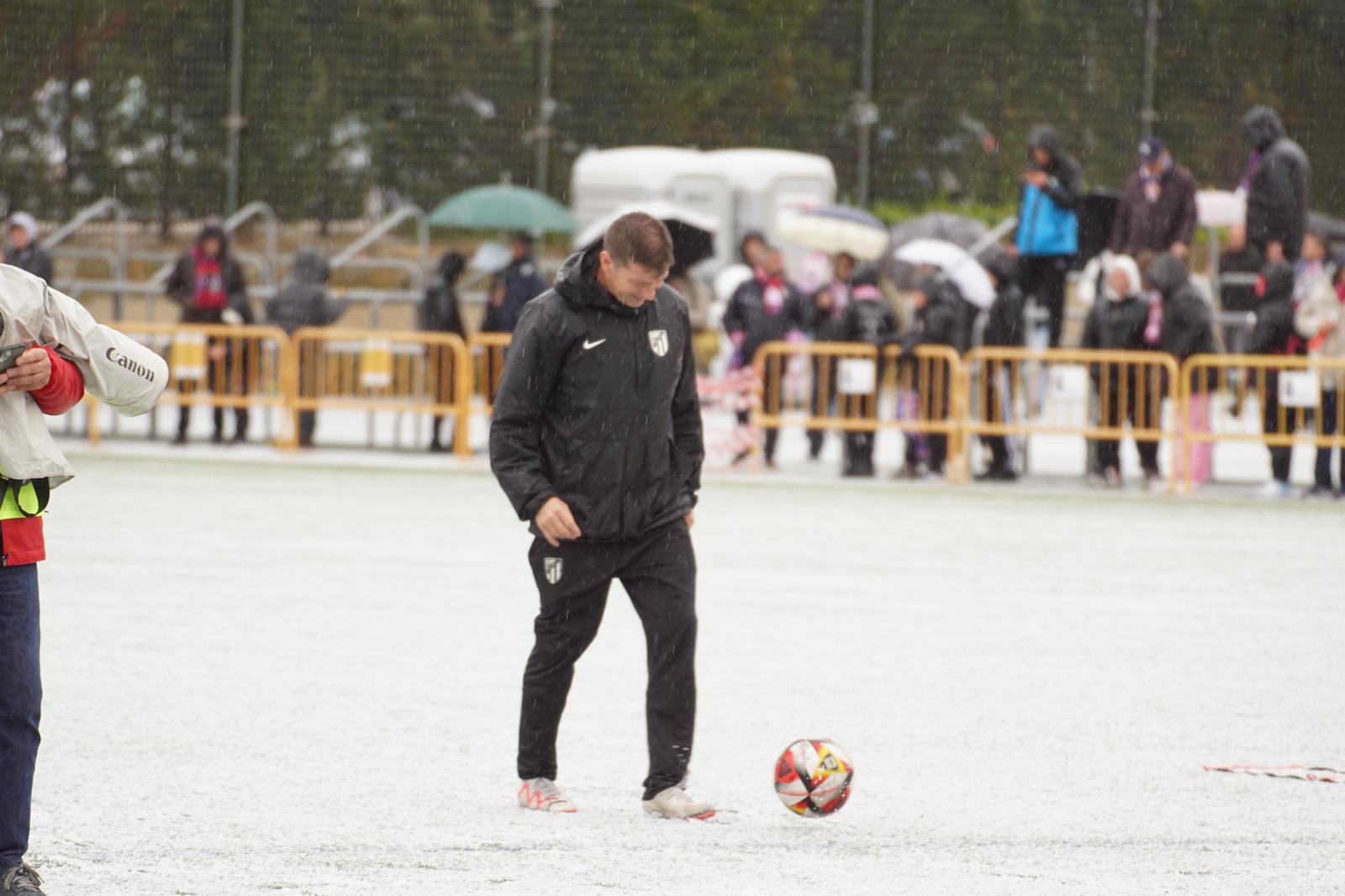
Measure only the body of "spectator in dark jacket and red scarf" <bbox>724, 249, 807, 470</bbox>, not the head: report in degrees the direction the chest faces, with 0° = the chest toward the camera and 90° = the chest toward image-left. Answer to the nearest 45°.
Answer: approximately 0°

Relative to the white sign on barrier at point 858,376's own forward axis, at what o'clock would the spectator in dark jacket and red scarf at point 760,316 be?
The spectator in dark jacket and red scarf is roughly at 5 o'clock from the white sign on barrier.

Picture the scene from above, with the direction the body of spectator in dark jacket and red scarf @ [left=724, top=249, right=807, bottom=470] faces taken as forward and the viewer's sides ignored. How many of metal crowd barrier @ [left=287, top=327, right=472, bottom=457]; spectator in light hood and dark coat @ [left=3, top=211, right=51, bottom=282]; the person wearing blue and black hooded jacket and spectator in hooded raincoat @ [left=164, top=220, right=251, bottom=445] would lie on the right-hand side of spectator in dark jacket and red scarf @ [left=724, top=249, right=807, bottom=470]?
3

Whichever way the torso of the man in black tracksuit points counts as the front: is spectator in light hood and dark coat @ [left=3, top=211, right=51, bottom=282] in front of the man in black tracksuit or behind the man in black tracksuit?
behind

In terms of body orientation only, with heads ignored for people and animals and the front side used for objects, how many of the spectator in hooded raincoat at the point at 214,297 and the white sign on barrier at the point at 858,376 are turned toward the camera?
2

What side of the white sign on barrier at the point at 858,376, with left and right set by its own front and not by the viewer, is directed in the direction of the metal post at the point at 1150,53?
back

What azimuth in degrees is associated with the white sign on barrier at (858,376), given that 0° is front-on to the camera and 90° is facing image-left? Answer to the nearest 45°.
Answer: approximately 0°

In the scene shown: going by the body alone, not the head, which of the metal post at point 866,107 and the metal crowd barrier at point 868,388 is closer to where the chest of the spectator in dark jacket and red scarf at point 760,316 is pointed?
the metal crowd barrier

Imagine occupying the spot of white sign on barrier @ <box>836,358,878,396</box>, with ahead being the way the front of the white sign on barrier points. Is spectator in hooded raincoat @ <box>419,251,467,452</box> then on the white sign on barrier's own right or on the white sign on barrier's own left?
on the white sign on barrier's own right

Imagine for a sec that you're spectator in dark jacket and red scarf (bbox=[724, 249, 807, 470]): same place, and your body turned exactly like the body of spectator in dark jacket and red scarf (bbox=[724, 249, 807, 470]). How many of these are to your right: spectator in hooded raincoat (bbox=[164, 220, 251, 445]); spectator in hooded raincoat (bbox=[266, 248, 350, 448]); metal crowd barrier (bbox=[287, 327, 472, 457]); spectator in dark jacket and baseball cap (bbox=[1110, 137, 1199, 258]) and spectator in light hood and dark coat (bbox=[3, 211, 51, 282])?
4
